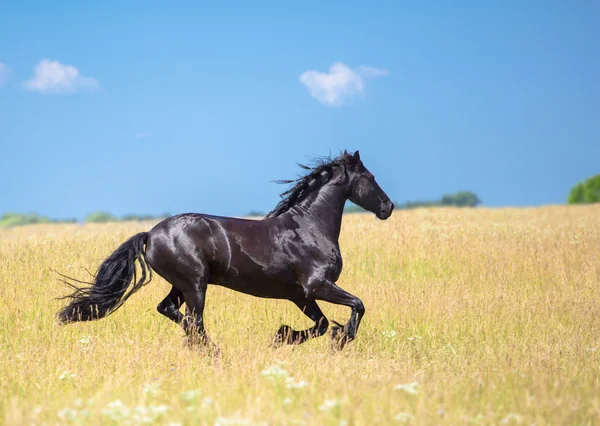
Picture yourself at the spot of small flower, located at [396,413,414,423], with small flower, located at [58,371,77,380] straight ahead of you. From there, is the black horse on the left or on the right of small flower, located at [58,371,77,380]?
right

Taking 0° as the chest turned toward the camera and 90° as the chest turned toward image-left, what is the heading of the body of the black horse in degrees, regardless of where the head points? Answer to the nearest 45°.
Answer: approximately 270°

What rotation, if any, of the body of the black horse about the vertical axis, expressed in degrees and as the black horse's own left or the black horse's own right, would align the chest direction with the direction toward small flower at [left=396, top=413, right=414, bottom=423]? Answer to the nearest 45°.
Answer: approximately 90° to the black horse's own right

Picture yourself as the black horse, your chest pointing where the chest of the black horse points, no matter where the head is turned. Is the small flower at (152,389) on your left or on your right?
on your right

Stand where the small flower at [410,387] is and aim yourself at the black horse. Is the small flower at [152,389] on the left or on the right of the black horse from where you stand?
left

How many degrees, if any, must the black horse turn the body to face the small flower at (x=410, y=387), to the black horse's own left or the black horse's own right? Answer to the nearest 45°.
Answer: approximately 90° to the black horse's own right
